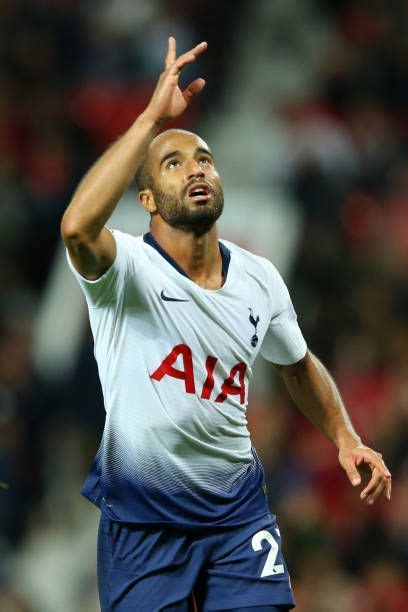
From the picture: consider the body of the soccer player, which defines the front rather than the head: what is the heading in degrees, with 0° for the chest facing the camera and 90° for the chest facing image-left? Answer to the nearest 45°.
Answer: approximately 315°
